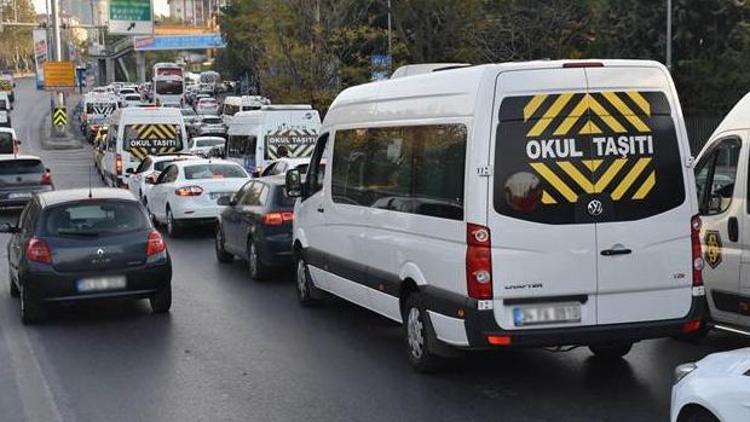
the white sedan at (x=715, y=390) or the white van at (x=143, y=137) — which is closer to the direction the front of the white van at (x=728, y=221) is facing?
the white van

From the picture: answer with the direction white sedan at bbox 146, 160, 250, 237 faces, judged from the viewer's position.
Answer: facing away from the viewer and to the left of the viewer

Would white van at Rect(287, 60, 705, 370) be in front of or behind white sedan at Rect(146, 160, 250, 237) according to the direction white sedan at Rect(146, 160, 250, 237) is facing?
behind

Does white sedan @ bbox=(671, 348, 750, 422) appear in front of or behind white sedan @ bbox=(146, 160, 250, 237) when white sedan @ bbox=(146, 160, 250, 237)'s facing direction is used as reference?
behind

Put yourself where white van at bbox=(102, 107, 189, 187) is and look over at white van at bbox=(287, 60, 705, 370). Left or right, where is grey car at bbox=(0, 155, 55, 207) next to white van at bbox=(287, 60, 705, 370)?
right

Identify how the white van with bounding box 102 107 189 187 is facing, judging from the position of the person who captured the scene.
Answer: facing away from the viewer

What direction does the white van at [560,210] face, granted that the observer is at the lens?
facing away from the viewer and to the left of the viewer

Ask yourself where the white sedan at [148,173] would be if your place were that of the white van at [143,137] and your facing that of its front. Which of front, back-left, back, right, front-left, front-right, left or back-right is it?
back

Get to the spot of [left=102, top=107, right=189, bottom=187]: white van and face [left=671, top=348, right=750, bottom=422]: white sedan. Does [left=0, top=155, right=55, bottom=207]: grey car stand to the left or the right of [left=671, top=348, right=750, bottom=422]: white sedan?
right

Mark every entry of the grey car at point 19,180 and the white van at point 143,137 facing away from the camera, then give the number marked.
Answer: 2

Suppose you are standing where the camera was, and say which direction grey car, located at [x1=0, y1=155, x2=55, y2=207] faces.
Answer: facing away from the viewer

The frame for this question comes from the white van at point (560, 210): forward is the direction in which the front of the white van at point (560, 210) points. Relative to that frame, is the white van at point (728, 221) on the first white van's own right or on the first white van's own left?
on the first white van's own right

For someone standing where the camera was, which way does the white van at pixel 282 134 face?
facing away from the viewer and to the left of the viewer

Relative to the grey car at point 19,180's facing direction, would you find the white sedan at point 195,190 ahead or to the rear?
to the rear
